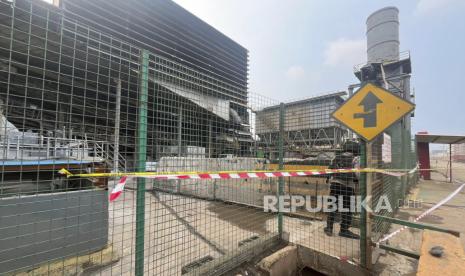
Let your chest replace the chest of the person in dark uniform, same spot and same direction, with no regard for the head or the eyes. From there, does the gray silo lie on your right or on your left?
on your left

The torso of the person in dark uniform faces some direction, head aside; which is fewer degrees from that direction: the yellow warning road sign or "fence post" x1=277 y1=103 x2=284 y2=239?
the yellow warning road sign

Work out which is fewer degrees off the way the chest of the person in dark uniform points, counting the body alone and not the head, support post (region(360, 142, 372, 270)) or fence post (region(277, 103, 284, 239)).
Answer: the support post

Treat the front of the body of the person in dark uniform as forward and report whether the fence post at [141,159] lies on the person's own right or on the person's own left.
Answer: on the person's own right

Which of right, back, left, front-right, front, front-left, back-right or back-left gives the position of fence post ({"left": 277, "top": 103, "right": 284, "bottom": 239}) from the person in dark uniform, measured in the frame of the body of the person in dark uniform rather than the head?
back-right
